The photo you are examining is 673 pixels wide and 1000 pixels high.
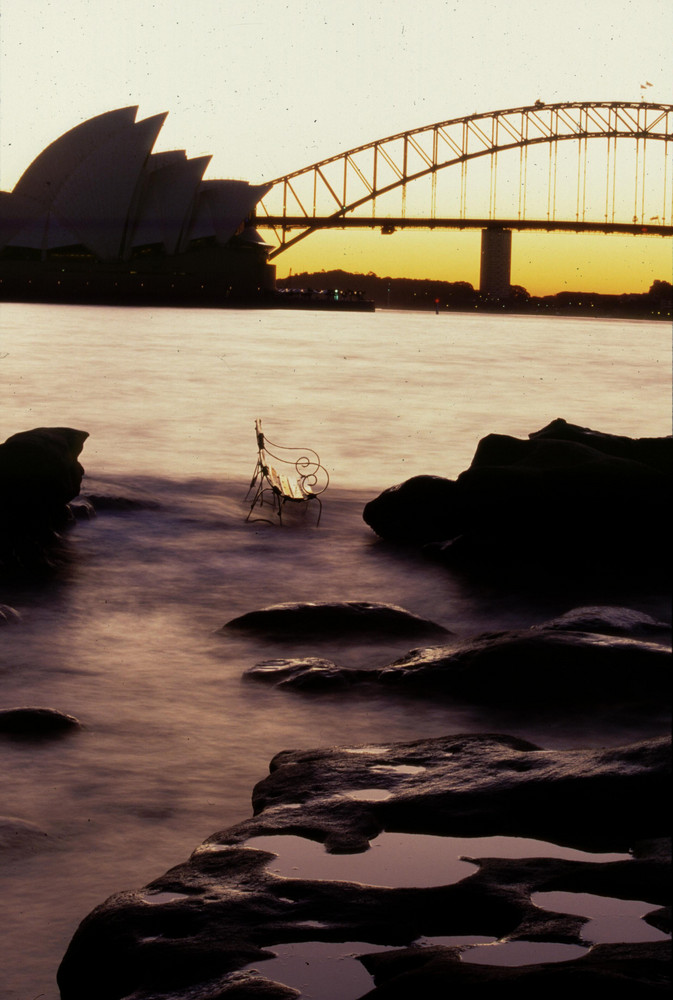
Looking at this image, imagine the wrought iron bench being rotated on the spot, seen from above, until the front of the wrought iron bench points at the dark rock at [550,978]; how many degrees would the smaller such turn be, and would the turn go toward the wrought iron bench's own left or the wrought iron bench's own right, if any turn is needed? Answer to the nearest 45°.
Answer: approximately 90° to the wrought iron bench's own right

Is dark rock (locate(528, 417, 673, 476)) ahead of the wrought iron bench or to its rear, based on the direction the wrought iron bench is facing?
ahead

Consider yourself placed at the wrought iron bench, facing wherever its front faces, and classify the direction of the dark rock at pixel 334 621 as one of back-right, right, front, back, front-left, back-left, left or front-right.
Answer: right

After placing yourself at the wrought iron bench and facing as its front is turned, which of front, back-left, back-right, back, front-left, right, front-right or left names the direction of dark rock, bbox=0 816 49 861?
right

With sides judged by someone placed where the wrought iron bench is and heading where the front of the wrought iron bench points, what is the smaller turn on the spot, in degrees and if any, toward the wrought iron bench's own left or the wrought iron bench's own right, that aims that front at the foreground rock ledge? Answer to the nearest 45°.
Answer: approximately 90° to the wrought iron bench's own right

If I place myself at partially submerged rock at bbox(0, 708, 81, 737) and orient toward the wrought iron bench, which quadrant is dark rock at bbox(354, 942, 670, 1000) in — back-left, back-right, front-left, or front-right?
back-right

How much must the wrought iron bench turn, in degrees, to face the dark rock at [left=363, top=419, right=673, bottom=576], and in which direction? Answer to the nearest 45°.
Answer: approximately 45° to its right

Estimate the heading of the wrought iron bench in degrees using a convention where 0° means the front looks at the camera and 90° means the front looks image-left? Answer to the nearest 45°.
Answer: approximately 270°

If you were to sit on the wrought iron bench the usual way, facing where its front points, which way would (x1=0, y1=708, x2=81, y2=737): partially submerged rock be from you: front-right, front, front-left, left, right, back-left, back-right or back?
right

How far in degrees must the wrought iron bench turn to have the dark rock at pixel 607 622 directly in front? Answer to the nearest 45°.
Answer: approximately 90° to its right

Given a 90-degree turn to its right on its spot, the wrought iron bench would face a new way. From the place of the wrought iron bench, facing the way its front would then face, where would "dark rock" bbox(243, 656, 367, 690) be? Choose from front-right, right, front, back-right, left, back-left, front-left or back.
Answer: front

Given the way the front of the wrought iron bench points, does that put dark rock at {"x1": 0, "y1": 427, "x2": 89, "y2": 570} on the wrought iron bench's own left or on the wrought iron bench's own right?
on the wrought iron bench's own right
